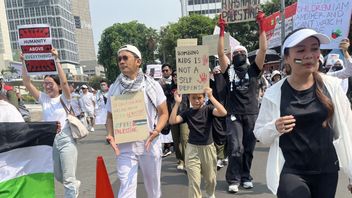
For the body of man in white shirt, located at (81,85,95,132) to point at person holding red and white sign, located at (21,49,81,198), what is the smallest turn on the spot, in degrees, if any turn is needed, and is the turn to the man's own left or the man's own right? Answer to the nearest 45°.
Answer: approximately 45° to the man's own left

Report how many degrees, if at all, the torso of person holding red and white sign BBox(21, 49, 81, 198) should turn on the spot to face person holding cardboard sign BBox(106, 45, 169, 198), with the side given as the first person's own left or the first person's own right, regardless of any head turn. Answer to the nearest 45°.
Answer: approximately 90° to the first person's own left

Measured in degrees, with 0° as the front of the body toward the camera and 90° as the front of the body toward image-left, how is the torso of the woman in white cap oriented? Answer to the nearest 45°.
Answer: approximately 0°

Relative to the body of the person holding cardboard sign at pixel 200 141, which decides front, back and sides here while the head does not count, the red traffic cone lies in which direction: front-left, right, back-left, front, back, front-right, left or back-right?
front-right

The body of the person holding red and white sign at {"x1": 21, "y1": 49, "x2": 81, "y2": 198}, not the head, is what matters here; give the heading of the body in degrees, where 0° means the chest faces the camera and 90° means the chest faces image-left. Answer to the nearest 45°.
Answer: approximately 45°

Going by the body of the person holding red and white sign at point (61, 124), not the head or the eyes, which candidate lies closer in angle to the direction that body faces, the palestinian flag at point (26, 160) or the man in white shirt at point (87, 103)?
the palestinian flag

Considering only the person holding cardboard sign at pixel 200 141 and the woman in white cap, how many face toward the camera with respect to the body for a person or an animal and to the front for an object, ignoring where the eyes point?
2

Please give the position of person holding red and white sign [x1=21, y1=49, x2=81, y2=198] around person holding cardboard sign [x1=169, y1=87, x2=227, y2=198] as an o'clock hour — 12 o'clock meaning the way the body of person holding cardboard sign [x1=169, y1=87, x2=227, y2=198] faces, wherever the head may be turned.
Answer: person holding red and white sign [x1=21, y1=49, x2=81, y2=198] is roughly at 3 o'clock from person holding cardboard sign [x1=169, y1=87, x2=227, y2=198].
